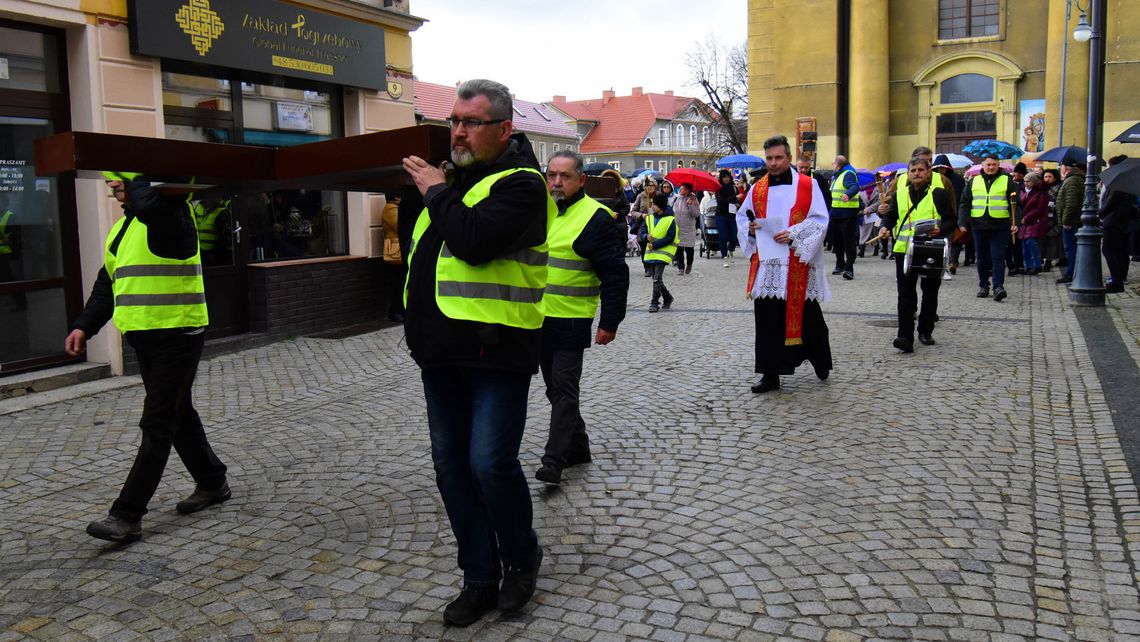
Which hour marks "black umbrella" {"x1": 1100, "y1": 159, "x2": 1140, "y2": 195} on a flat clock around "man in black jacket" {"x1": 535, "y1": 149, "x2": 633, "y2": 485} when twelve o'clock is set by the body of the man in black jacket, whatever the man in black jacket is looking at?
The black umbrella is roughly at 6 o'clock from the man in black jacket.

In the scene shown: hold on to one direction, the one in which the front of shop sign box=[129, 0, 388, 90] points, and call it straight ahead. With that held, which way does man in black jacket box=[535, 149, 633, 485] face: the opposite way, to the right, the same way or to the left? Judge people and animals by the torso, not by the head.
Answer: to the right

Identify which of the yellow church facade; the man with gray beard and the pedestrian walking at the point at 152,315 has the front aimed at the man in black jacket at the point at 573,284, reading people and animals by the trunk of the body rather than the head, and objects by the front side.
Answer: the yellow church facade

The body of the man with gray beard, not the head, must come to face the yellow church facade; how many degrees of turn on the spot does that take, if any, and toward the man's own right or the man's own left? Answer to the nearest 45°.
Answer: approximately 180°

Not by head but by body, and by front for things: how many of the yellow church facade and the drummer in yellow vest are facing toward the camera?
2

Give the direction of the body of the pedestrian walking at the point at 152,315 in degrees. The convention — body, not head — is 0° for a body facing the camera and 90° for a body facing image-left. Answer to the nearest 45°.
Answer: approximately 45°

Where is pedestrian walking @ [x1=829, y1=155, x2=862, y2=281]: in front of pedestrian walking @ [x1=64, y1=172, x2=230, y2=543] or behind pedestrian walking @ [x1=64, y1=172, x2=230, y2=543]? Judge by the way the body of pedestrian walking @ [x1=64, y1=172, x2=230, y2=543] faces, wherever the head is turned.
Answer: behind

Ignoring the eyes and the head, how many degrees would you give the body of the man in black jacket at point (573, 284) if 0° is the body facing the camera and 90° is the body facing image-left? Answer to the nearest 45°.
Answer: approximately 45°

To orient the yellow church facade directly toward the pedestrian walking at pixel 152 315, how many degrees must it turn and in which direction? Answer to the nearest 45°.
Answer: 0° — it already faces them

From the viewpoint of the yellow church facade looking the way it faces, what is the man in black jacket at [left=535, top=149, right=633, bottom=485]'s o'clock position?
The man in black jacket is roughly at 12 o'clock from the yellow church facade.

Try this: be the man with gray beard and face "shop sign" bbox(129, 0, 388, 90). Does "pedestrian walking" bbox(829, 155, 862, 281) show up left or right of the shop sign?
right
